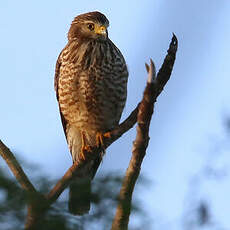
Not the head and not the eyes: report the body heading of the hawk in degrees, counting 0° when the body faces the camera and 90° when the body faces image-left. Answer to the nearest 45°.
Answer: approximately 315°

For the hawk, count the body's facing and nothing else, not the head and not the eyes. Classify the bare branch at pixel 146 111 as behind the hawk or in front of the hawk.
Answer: in front
